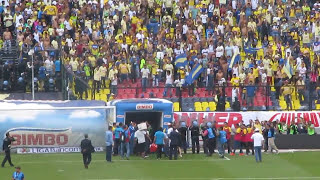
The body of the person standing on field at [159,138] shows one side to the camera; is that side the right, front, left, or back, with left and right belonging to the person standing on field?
back

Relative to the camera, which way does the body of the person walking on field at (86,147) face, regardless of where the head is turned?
away from the camera

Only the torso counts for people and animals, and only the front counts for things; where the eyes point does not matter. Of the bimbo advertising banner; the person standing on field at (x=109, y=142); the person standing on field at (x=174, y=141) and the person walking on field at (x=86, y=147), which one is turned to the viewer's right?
the person standing on field at (x=109, y=142)

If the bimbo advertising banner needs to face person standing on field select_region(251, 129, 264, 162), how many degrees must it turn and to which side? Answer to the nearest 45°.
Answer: approximately 45° to its left

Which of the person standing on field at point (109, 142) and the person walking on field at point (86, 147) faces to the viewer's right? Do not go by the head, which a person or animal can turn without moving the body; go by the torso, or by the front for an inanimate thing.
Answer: the person standing on field at point (109, 142)

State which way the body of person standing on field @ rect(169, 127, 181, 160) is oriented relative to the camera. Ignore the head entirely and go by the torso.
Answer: away from the camera
